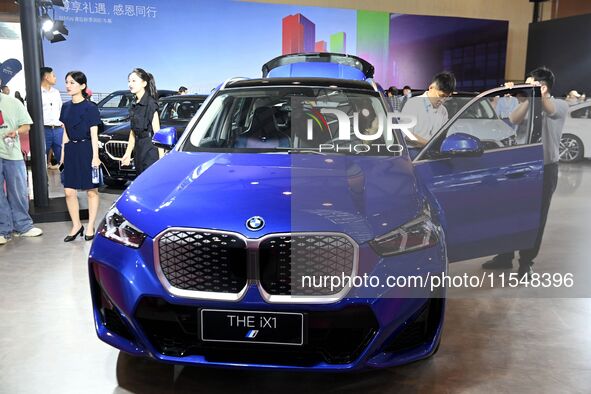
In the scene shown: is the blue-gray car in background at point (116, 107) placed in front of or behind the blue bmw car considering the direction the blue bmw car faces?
behind

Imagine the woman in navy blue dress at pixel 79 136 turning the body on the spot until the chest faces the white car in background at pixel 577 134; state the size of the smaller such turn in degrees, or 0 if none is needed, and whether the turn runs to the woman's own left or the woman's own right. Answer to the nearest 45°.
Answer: approximately 135° to the woman's own left

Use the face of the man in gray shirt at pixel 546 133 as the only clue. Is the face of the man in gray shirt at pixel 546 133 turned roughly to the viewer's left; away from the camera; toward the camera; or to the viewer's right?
to the viewer's left

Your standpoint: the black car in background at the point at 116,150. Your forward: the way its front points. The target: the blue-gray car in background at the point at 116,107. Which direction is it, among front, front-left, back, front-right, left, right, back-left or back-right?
back-right

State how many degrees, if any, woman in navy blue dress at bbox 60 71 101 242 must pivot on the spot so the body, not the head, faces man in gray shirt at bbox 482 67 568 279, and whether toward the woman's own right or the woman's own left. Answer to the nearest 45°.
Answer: approximately 90° to the woman's own left

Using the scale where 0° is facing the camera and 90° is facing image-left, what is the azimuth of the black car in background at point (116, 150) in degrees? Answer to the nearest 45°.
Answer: approximately 45°
